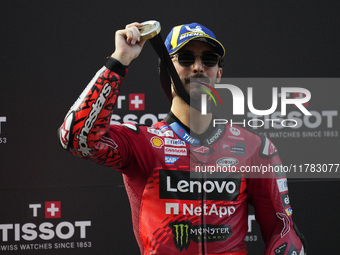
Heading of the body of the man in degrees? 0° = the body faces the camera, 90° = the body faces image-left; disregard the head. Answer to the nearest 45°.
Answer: approximately 0°
